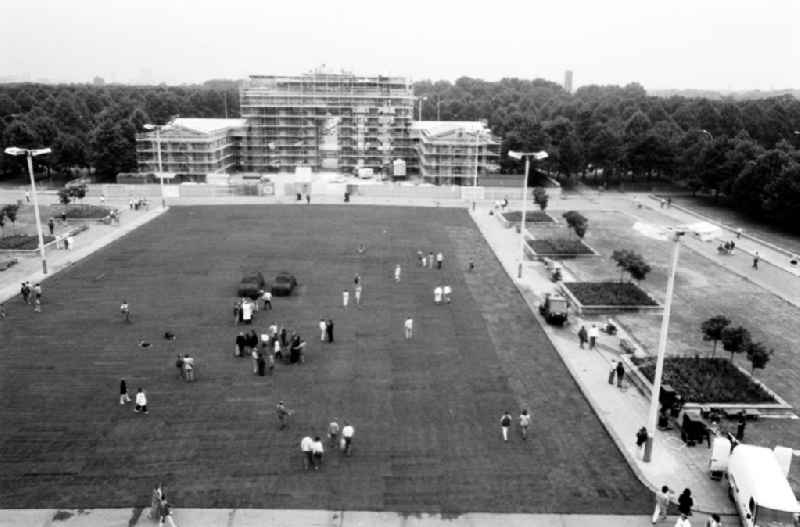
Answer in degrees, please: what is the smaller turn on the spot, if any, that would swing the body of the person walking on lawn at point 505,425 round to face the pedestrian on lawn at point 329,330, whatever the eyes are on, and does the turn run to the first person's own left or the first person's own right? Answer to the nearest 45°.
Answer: approximately 45° to the first person's own left

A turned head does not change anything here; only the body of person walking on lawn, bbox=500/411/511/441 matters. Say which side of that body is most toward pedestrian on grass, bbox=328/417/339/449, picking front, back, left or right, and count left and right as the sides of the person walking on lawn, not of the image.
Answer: left

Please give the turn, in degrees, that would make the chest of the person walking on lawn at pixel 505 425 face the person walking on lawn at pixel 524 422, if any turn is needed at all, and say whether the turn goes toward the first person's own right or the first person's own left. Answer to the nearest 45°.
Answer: approximately 45° to the first person's own right

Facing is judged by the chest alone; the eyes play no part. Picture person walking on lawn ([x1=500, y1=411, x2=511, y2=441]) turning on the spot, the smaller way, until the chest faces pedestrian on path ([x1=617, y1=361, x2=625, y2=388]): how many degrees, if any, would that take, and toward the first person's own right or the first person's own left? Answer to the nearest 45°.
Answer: approximately 45° to the first person's own right

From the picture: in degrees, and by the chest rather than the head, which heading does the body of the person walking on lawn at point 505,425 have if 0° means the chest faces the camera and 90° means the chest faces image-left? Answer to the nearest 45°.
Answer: approximately 180°

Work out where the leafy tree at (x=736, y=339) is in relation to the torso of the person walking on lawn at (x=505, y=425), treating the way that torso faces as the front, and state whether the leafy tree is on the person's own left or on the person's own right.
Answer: on the person's own right

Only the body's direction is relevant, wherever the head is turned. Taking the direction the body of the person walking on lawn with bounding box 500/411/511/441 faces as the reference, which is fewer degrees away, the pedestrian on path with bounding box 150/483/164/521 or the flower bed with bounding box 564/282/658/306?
the flower bed

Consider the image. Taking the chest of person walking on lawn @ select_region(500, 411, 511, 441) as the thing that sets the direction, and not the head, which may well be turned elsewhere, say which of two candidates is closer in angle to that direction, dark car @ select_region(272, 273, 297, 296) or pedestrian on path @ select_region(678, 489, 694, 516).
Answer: the dark car

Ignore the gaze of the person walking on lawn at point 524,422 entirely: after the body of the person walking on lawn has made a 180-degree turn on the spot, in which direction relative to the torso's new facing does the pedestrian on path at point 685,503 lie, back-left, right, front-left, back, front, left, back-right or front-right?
front-left

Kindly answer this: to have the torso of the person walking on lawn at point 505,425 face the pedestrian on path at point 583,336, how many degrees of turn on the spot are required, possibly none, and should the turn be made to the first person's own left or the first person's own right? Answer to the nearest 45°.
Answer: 0° — they already face them

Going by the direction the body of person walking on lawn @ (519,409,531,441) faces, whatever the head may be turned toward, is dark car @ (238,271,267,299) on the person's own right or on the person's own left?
on the person's own left

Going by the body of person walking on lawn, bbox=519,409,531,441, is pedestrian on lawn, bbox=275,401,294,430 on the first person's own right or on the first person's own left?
on the first person's own left

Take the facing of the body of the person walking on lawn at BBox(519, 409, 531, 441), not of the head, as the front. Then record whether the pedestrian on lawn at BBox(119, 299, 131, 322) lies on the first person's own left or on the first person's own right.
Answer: on the first person's own left

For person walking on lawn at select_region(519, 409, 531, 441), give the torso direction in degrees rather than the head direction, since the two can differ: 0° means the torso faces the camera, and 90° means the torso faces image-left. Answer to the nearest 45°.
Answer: approximately 180°
